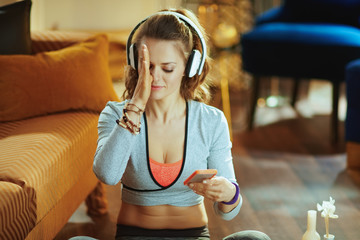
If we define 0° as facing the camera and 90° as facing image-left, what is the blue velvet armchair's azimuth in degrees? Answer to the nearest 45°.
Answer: approximately 45°

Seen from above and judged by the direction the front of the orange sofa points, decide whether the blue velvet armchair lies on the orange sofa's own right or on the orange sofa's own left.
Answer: on the orange sofa's own left

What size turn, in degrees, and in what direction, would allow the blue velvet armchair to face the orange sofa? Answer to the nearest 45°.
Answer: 0° — it already faces it

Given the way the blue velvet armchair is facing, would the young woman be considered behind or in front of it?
in front

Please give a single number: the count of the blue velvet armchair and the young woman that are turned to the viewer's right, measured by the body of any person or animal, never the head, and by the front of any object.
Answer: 0

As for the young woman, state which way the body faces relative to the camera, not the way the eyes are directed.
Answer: toward the camera

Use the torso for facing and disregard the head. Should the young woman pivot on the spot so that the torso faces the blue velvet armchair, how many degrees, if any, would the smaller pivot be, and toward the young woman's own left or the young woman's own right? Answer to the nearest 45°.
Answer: approximately 135° to the young woman's own left
